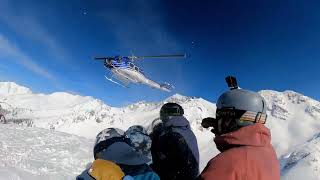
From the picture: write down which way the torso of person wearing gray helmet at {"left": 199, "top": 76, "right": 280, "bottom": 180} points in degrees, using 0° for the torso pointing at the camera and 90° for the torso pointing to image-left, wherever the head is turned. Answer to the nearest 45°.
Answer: approximately 135°

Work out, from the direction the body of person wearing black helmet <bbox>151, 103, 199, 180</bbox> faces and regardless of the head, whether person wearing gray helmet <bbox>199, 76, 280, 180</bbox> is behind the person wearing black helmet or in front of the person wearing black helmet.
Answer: behind

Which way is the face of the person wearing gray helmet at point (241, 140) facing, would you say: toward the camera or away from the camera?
away from the camera

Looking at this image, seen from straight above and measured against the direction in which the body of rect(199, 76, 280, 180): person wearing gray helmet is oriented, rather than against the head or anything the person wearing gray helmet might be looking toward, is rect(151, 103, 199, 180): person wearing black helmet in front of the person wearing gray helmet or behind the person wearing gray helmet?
in front

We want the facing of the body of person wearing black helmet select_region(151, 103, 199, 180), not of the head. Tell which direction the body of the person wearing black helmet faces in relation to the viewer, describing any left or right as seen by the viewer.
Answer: facing away from the viewer
